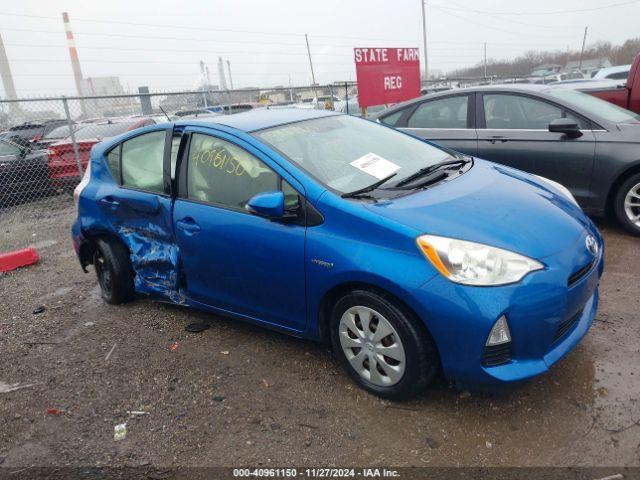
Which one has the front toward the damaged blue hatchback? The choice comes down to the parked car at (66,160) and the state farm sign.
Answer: the state farm sign

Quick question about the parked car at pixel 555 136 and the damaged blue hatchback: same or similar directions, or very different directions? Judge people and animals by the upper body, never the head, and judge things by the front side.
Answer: same or similar directions

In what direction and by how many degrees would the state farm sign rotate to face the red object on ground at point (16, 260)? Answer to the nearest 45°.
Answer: approximately 45° to its right

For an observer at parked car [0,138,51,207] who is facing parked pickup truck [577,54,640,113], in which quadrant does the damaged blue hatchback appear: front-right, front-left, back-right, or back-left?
front-right

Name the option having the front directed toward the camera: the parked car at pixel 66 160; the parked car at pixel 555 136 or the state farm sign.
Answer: the state farm sign

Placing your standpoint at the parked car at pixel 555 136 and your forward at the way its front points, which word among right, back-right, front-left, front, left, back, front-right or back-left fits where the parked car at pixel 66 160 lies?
back

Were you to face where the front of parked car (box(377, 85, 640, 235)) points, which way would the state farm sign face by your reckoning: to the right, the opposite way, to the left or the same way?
to the right

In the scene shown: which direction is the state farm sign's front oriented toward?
toward the camera

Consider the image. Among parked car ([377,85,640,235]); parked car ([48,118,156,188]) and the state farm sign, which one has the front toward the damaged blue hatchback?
the state farm sign

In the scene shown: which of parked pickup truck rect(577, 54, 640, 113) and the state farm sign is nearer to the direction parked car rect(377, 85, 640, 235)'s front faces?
the parked pickup truck

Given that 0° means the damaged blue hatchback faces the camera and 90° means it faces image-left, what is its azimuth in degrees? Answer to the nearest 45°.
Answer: approximately 315°

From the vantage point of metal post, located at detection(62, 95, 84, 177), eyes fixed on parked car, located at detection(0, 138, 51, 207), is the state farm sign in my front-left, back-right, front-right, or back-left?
back-right

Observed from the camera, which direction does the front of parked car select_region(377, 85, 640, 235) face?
facing to the right of the viewer
